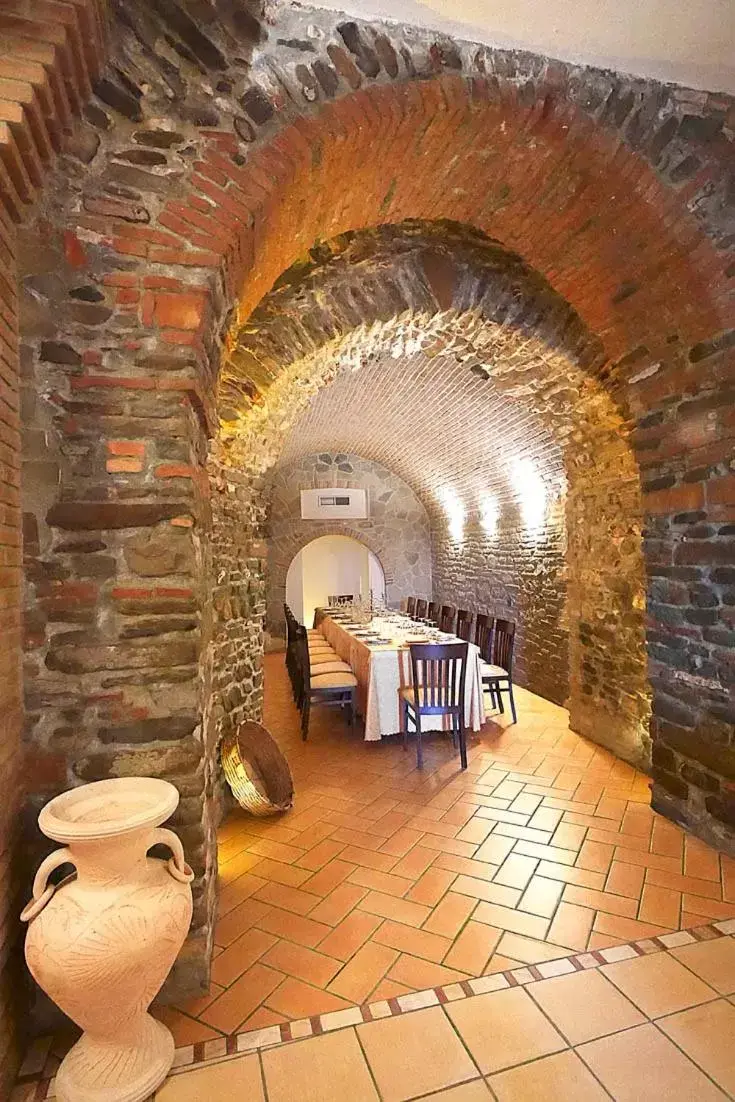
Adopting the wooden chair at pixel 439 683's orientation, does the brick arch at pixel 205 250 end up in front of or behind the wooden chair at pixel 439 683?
behind

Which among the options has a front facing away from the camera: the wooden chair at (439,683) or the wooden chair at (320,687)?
the wooden chair at (439,683)

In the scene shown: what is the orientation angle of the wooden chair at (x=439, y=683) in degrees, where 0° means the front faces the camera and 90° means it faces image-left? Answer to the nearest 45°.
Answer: approximately 180°

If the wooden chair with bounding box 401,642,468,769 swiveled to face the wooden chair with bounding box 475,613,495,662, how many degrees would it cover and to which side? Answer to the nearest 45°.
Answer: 0° — it already faces it

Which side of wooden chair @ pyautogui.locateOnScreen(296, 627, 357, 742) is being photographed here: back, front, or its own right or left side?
right

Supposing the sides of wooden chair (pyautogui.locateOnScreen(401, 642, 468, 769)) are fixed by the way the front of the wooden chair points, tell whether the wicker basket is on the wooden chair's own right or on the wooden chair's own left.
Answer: on the wooden chair's own left

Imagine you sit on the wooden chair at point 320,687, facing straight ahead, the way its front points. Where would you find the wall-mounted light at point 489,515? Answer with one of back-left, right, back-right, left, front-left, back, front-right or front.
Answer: front-left

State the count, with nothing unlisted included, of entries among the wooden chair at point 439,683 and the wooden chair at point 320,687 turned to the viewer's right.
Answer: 1

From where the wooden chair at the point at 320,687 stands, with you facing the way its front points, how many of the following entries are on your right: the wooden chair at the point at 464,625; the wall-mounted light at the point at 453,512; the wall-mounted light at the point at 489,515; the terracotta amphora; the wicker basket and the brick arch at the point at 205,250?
3

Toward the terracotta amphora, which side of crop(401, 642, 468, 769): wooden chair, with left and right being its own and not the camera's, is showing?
back

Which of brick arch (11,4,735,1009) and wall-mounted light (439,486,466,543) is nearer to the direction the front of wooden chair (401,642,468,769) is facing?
the wall-mounted light

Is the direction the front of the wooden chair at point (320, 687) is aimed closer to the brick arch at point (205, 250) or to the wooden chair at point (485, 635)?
the wooden chair

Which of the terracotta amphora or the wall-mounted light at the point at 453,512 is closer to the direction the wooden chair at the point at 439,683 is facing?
the wall-mounted light

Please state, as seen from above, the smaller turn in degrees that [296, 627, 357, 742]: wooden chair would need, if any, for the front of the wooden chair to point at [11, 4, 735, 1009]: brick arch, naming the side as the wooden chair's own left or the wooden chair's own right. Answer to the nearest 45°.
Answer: approximately 90° to the wooden chair's own right

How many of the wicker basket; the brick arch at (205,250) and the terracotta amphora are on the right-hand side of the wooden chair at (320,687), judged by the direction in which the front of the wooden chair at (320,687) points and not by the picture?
3

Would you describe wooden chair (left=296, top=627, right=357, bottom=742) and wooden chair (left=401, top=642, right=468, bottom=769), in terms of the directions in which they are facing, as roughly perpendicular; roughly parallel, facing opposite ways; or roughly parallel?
roughly perpendicular

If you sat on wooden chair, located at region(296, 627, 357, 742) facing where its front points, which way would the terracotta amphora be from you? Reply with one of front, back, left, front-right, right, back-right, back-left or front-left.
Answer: right

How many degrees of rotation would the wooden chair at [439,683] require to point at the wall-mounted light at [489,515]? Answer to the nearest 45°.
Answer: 0° — it already faces it
